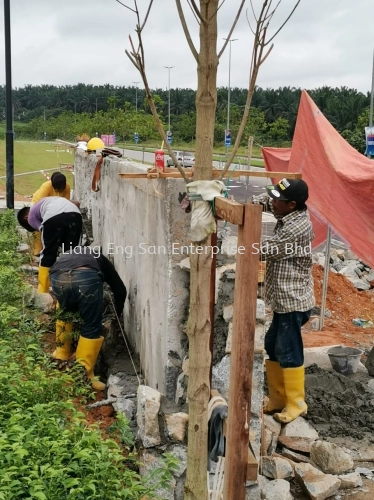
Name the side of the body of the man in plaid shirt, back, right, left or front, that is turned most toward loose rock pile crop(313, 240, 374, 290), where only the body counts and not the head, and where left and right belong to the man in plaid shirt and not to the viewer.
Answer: right

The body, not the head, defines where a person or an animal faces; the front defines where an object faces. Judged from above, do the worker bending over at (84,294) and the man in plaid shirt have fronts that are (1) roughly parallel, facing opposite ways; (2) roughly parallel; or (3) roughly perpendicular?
roughly perpendicular

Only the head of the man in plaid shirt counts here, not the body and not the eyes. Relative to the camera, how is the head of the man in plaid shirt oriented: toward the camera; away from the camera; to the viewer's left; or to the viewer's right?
to the viewer's left

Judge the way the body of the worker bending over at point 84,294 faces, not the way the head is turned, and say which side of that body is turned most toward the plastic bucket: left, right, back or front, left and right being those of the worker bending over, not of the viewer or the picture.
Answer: right

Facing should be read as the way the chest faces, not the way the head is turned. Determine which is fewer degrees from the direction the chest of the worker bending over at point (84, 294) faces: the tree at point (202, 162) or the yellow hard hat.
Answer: the yellow hard hat

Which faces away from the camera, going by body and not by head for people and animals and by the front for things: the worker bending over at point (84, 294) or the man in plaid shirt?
the worker bending over

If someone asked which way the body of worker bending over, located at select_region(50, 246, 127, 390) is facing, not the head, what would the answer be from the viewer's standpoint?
away from the camera

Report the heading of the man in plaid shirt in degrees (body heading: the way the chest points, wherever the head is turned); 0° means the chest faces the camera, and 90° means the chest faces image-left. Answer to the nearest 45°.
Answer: approximately 90°

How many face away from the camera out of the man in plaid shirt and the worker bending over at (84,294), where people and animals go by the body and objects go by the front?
1

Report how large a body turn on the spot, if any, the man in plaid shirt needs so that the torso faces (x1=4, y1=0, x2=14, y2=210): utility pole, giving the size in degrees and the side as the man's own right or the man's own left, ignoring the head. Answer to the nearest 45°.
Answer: approximately 45° to the man's own right

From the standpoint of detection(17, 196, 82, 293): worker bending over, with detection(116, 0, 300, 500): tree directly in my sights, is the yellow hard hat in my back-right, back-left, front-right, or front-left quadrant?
back-left

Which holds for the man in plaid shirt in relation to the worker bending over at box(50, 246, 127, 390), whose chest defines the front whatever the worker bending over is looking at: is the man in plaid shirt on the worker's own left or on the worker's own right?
on the worker's own right
